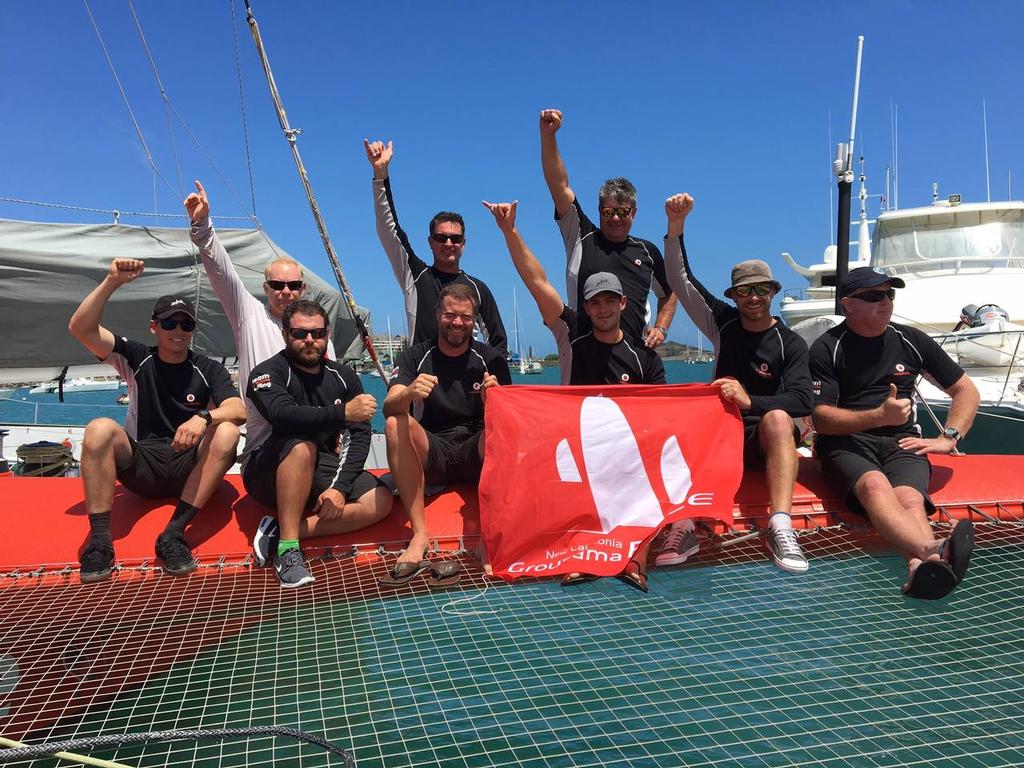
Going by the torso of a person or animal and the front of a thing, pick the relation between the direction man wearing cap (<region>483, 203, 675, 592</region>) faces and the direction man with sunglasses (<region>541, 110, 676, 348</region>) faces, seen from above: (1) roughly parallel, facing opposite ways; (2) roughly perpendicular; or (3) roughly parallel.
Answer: roughly parallel

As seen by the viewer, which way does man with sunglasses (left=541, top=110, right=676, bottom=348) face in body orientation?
toward the camera

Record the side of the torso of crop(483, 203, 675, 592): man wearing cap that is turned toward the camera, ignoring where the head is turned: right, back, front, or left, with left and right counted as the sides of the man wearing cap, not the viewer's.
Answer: front

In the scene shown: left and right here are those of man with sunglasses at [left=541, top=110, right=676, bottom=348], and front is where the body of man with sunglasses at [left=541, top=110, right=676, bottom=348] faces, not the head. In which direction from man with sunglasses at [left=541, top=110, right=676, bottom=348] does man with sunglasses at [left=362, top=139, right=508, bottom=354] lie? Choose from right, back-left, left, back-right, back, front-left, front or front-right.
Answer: right

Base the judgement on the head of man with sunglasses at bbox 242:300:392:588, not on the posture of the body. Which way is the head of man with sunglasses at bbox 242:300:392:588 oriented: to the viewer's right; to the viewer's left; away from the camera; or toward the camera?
toward the camera

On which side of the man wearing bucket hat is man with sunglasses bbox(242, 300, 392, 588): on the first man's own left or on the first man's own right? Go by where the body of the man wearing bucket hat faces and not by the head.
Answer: on the first man's own right

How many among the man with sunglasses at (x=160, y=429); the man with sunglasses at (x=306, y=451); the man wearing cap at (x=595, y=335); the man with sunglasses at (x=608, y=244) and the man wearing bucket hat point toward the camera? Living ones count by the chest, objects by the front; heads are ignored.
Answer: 5

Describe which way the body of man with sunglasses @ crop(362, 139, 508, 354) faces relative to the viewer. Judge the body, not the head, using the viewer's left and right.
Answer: facing the viewer

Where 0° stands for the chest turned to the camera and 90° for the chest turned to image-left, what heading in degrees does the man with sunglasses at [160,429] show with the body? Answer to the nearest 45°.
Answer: approximately 0°

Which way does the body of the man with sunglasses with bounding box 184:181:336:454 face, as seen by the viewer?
toward the camera

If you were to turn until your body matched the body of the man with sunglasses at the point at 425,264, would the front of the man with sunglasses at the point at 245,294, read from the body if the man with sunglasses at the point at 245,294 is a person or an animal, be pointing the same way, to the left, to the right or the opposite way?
the same way

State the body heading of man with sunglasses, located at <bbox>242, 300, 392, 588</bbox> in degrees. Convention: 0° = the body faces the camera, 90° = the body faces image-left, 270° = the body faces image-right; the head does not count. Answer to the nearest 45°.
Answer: approximately 0°

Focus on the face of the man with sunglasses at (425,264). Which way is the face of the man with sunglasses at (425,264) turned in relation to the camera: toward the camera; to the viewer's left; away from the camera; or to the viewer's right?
toward the camera

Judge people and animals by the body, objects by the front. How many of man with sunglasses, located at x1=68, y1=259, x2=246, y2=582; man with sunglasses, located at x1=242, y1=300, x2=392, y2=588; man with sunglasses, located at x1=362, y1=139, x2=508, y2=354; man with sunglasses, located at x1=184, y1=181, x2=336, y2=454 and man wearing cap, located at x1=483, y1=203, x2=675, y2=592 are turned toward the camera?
5
